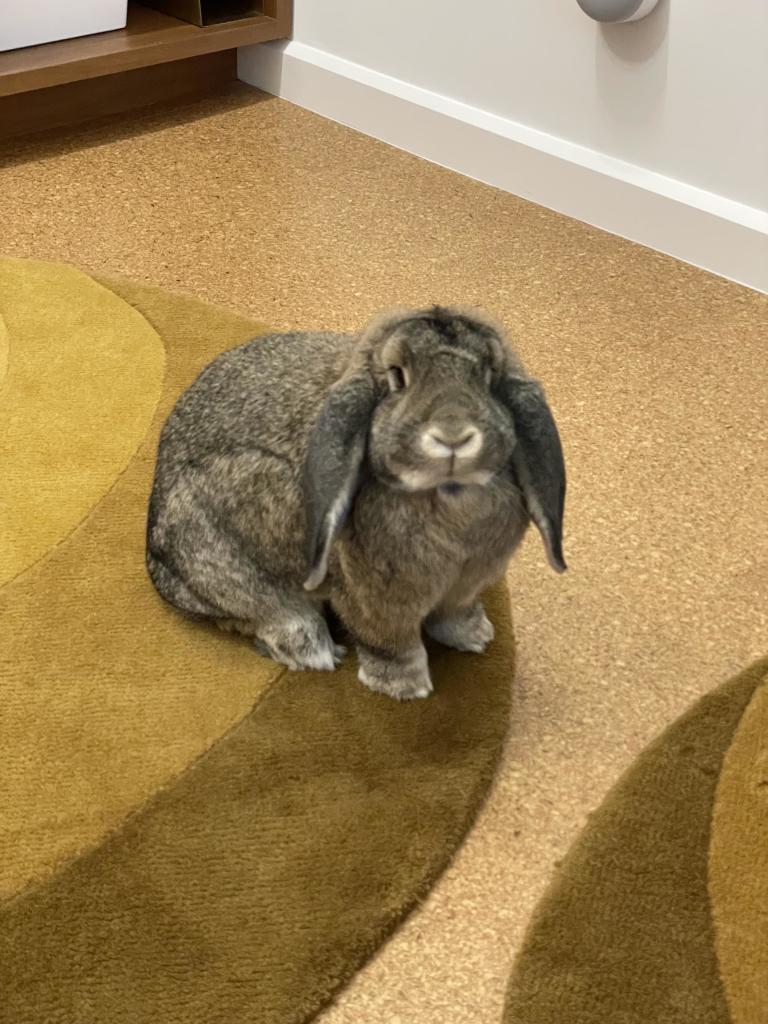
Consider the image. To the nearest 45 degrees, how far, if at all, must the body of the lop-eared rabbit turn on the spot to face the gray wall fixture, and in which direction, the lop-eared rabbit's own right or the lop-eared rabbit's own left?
approximately 135° to the lop-eared rabbit's own left

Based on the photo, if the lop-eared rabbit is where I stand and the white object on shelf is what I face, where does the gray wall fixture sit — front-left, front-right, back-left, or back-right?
front-right

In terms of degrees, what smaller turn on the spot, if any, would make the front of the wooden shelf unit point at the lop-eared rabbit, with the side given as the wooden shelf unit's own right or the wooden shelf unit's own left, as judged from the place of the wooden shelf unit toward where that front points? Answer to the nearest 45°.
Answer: approximately 45° to the wooden shelf unit's own right

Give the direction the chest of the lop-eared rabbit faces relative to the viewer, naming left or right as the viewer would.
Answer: facing the viewer and to the right of the viewer

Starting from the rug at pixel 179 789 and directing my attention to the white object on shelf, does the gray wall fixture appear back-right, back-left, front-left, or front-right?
front-right

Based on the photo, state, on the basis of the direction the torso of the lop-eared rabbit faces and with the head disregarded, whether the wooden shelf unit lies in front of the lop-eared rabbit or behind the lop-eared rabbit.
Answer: behind

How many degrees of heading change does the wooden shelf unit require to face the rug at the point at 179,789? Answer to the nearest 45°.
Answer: approximately 45° to its right

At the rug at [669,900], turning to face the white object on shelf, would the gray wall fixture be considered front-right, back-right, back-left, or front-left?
front-right

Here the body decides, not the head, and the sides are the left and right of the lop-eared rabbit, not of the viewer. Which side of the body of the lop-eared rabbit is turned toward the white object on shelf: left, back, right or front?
back

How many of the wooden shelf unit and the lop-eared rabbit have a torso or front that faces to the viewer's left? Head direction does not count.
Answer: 0

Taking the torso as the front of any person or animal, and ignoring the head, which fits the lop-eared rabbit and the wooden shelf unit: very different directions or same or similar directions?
same or similar directions
